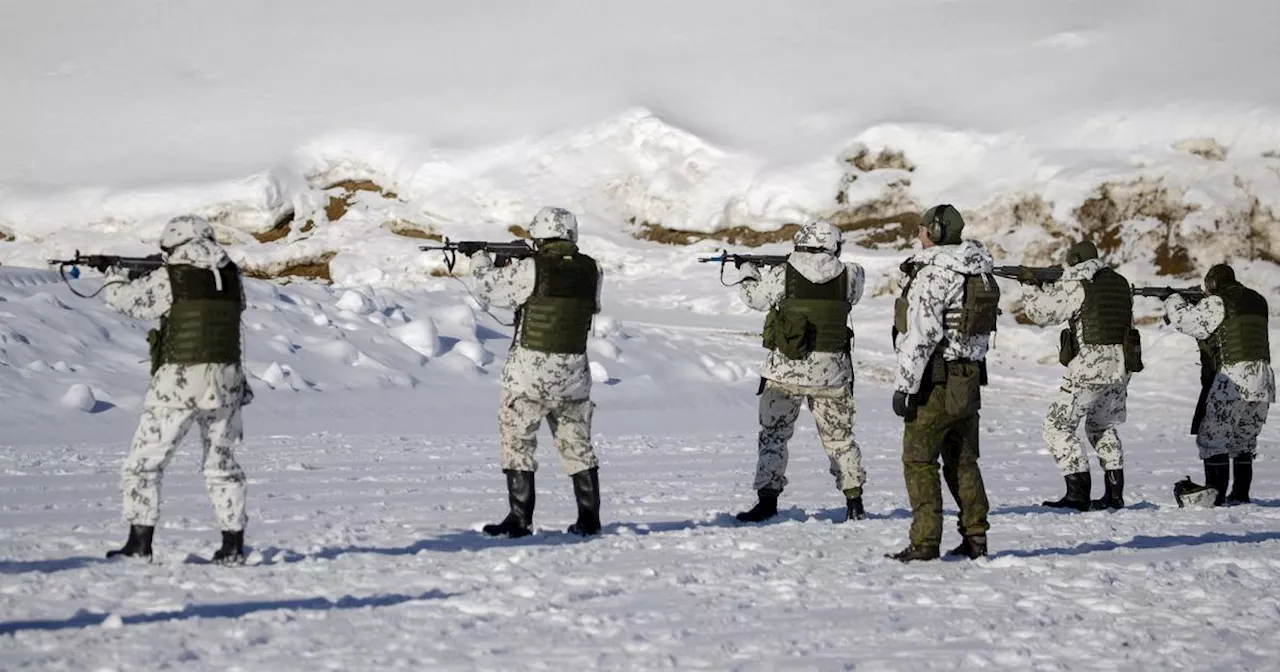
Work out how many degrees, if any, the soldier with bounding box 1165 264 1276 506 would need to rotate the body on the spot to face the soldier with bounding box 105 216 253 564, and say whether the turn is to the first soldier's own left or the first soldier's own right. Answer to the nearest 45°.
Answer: approximately 90° to the first soldier's own left

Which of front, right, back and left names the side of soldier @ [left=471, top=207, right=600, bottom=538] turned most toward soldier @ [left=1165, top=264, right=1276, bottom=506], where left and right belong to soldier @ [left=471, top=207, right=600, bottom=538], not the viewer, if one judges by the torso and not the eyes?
right

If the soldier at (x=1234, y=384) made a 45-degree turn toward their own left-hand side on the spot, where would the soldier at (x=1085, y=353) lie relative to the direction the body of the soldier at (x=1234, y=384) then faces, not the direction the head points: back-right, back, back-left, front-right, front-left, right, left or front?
front-left

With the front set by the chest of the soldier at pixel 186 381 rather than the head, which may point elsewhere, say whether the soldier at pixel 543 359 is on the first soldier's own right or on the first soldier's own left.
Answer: on the first soldier's own right

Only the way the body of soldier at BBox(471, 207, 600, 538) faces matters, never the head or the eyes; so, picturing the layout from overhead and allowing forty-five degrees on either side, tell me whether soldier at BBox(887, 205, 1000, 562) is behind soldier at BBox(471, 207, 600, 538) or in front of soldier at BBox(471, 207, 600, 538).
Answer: behind

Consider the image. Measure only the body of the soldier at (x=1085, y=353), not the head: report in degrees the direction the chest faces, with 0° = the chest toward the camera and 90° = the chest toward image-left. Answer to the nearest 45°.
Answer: approximately 135°

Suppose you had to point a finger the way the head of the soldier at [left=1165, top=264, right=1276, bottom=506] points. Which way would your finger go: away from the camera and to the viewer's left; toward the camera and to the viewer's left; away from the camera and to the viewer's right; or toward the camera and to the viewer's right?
away from the camera and to the viewer's left

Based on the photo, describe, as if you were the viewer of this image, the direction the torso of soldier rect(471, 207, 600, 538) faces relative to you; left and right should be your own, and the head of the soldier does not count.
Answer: facing away from the viewer and to the left of the viewer

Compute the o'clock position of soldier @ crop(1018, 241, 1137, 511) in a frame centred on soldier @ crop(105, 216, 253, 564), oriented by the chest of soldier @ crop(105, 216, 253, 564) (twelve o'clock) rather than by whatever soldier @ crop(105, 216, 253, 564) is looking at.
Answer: soldier @ crop(1018, 241, 1137, 511) is roughly at 4 o'clock from soldier @ crop(105, 216, 253, 564).

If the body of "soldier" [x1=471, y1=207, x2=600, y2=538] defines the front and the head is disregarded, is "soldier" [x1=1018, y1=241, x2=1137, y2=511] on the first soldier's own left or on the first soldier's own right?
on the first soldier's own right

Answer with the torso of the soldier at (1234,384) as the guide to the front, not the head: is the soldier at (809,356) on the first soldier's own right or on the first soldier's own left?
on the first soldier's own left

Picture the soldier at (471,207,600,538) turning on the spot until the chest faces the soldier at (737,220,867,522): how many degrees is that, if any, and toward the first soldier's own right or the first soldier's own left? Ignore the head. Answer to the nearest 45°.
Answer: approximately 90° to the first soldier's own right

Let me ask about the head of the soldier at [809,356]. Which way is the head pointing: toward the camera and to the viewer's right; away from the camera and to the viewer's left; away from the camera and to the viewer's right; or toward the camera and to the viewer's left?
away from the camera and to the viewer's left

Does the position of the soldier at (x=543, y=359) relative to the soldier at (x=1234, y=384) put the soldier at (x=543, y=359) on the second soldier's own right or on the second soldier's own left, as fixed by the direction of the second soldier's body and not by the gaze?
on the second soldier's own left

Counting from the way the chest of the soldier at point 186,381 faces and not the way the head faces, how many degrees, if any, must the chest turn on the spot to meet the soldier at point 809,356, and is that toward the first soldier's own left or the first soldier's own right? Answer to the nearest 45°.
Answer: approximately 135° to the first soldier's own right

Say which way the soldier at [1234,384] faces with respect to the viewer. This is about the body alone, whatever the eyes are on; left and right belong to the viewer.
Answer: facing away from the viewer and to the left of the viewer
